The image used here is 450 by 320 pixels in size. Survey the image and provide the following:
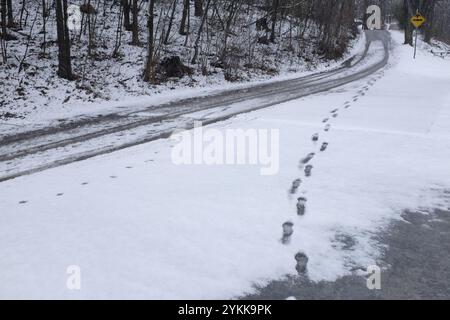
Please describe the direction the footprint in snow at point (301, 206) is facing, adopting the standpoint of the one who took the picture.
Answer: facing away from the viewer

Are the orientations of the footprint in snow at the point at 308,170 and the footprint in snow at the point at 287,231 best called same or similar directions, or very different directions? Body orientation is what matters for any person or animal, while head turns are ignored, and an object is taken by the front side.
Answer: same or similar directions

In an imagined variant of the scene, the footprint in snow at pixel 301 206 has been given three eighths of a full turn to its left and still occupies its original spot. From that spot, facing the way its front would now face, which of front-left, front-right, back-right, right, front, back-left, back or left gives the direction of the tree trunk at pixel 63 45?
right

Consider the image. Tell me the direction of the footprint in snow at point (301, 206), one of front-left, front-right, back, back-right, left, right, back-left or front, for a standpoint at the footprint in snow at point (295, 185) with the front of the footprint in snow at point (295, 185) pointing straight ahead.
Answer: back-right

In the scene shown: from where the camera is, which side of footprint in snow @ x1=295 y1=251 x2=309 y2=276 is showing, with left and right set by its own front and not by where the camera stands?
back

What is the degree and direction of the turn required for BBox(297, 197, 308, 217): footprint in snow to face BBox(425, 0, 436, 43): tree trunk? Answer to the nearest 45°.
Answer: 0° — it already faces it

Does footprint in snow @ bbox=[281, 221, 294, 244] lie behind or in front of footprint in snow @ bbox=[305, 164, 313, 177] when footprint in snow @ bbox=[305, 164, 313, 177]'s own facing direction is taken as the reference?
behind

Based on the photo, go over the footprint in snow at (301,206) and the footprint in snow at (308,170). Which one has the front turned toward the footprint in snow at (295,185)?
the footprint in snow at (301,206)

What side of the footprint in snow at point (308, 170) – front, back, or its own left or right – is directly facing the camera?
back

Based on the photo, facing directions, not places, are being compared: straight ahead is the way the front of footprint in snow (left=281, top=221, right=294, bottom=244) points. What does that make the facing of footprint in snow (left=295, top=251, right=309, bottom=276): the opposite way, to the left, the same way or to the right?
the same way

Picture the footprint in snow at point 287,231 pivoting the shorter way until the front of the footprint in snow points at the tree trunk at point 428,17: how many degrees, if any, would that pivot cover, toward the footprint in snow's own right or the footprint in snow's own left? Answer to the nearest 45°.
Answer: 0° — it already faces it

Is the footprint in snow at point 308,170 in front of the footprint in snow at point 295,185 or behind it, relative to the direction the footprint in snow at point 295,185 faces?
in front

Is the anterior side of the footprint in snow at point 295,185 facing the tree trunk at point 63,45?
no

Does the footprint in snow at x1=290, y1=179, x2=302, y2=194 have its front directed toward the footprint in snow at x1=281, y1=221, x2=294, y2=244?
no

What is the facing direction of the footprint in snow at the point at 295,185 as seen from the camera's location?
facing away from the viewer and to the right of the viewer

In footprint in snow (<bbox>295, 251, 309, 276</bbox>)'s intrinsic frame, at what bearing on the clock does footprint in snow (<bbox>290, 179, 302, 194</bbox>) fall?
footprint in snow (<bbox>290, 179, 302, 194</bbox>) is roughly at 12 o'clock from footprint in snow (<bbox>295, 251, 309, 276</bbox>).

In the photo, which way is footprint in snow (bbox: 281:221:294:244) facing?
away from the camera

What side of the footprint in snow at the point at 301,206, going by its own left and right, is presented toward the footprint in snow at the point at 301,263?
back

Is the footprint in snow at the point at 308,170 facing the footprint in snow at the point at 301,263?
no
